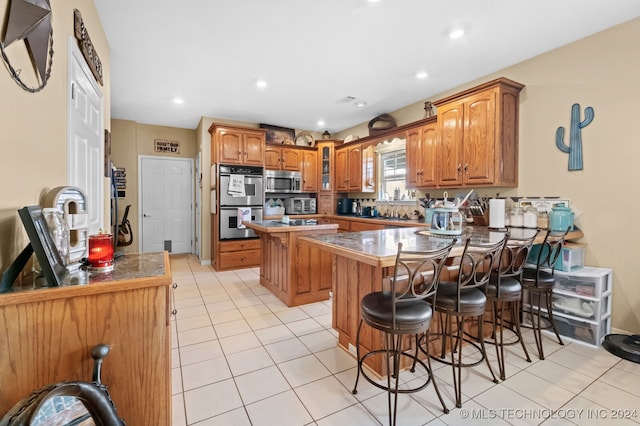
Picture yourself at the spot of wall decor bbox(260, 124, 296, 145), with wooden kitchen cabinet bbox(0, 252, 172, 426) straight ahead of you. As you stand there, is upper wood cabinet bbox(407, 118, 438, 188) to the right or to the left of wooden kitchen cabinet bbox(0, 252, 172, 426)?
left

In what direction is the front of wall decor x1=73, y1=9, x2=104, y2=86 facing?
to the viewer's right

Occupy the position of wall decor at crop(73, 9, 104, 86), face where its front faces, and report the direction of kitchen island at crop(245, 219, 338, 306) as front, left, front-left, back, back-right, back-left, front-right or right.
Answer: front

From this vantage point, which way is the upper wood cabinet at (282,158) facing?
toward the camera

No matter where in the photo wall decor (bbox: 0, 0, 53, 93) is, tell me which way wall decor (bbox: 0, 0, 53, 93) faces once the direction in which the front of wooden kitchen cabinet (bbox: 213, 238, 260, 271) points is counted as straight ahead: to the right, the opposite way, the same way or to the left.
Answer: to the left

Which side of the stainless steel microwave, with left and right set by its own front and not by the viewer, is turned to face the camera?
front

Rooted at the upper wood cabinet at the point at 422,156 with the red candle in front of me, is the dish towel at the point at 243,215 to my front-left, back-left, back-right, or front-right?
front-right

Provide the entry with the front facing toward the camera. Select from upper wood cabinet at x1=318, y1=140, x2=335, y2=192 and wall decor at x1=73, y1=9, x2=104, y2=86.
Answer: the upper wood cabinet

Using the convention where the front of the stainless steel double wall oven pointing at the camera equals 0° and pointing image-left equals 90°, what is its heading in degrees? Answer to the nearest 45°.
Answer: approximately 0°

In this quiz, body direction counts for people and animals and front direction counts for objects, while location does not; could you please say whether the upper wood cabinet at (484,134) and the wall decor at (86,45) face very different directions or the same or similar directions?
very different directions

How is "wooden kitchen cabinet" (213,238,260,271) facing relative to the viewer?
toward the camera

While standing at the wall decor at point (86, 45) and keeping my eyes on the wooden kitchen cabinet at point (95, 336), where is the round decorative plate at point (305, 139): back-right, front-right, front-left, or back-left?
back-left

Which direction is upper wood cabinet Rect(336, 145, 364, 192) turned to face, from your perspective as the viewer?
facing the viewer and to the left of the viewer

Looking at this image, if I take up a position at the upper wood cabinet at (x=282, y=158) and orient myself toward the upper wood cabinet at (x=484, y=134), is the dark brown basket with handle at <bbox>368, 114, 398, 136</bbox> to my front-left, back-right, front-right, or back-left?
front-left

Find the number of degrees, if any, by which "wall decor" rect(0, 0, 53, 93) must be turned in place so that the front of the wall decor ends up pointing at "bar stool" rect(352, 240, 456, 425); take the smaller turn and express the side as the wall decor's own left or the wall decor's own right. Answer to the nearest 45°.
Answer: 0° — it already faces it

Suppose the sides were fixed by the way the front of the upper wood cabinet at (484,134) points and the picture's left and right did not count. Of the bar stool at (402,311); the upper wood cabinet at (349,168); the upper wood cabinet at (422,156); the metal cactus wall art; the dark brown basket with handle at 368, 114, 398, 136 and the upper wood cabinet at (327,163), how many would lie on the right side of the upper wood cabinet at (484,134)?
4
